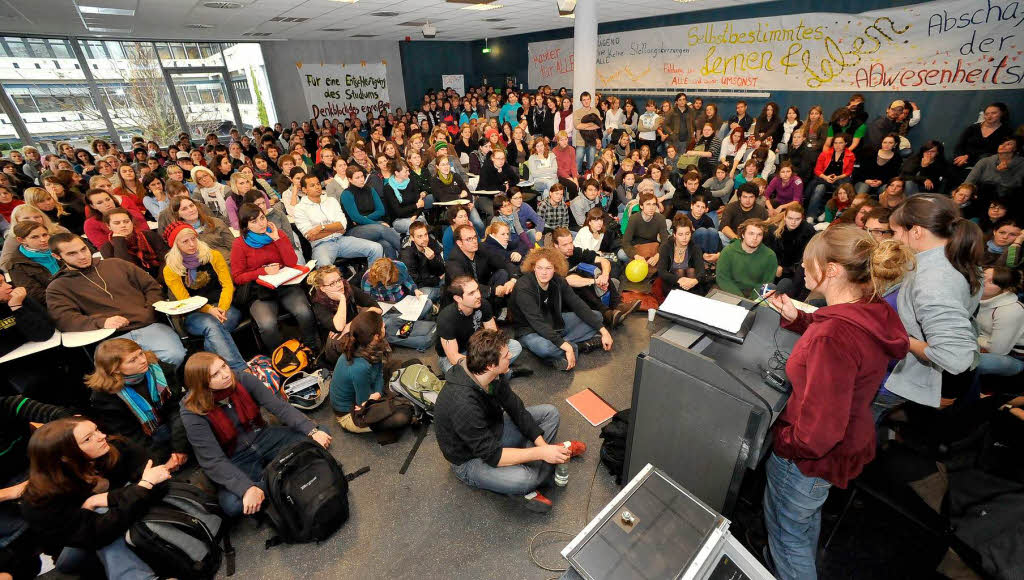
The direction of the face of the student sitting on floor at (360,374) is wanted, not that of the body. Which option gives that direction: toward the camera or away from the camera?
away from the camera

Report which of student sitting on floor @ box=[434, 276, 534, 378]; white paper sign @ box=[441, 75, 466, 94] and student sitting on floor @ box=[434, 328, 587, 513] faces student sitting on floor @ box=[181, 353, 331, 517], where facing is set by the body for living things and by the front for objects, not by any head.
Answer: the white paper sign

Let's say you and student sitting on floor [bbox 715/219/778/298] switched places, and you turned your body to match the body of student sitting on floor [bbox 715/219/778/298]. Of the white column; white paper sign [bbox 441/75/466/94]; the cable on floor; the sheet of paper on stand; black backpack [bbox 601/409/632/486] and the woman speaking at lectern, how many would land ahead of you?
4

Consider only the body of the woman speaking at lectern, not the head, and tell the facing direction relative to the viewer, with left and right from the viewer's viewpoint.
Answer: facing to the left of the viewer

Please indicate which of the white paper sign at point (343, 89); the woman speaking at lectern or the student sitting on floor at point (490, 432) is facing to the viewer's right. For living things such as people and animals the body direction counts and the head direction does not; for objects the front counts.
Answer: the student sitting on floor

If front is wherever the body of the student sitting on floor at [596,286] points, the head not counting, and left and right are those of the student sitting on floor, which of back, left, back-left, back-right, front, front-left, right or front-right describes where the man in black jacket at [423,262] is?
back-right

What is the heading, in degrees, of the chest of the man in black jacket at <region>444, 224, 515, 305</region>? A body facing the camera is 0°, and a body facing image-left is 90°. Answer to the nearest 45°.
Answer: approximately 315°

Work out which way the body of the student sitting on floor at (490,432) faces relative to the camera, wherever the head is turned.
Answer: to the viewer's right

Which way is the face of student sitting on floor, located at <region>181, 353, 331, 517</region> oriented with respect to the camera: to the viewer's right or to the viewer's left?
to the viewer's right

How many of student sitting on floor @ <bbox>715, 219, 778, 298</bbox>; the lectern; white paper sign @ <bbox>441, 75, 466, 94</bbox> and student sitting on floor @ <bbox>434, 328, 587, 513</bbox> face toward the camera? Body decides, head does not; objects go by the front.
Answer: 2
